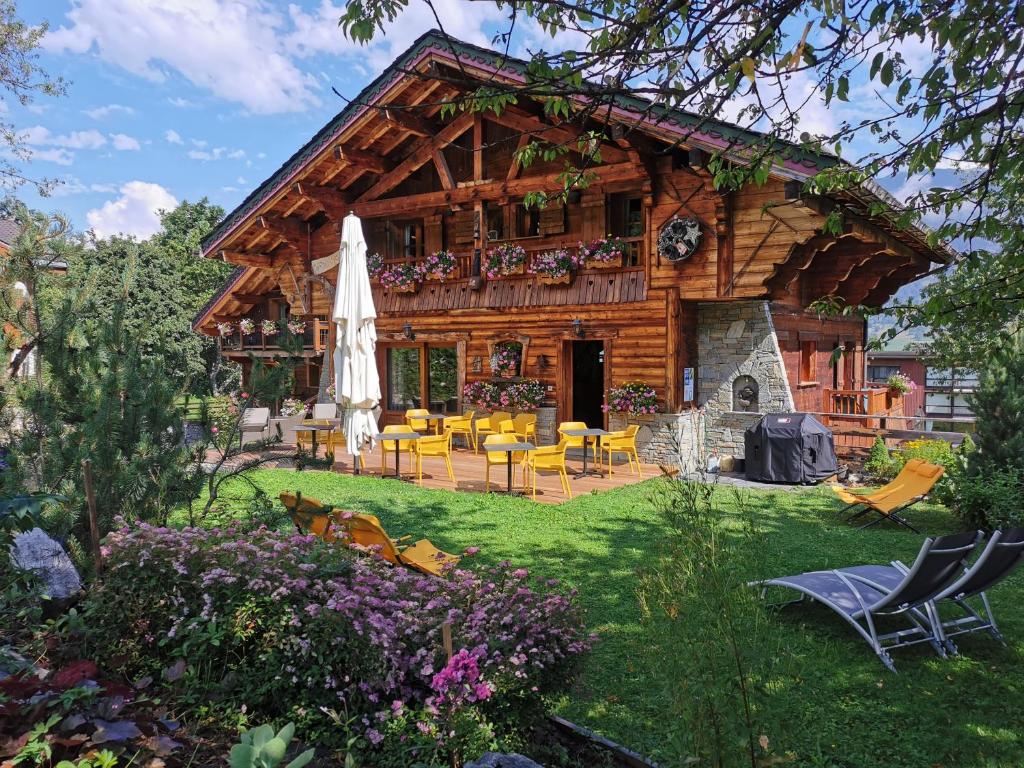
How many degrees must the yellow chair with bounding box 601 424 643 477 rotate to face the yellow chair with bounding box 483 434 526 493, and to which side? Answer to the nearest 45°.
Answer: approximately 45° to its left

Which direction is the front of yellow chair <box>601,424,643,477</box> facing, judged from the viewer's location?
facing to the left of the viewer

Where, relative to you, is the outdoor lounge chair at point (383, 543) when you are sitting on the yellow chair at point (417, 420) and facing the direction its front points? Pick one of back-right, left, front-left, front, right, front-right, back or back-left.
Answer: front-right

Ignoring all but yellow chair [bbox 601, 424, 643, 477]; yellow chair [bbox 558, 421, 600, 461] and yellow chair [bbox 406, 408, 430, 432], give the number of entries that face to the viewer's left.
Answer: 1

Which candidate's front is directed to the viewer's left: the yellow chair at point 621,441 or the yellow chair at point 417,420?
the yellow chair at point 621,441

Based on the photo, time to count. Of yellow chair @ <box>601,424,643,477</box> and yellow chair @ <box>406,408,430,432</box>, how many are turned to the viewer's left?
1

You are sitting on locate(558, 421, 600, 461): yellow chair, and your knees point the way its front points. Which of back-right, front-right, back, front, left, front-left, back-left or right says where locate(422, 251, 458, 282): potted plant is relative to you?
back

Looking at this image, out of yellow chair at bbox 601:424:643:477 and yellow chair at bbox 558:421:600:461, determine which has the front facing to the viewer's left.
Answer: yellow chair at bbox 601:424:643:477

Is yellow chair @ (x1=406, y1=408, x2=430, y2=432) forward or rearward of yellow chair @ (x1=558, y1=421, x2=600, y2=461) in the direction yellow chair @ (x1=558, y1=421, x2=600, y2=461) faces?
rearward

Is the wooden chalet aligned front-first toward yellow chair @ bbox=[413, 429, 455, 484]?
yes

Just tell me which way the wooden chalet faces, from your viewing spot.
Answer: facing the viewer and to the left of the viewer

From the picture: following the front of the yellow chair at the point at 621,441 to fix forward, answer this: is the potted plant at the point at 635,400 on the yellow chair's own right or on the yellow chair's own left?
on the yellow chair's own right
